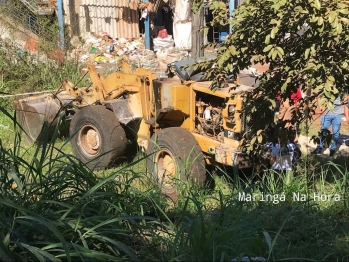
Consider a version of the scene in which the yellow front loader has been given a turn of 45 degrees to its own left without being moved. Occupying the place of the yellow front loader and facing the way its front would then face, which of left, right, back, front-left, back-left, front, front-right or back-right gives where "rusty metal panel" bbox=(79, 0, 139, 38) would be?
right

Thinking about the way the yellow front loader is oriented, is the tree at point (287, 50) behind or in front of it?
behind

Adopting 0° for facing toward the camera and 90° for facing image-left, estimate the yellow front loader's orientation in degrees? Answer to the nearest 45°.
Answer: approximately 135°

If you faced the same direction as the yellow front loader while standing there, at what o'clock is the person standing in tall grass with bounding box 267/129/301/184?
The person standing in tall grass is roughly at 6 o'clock from the yellow front loader.
